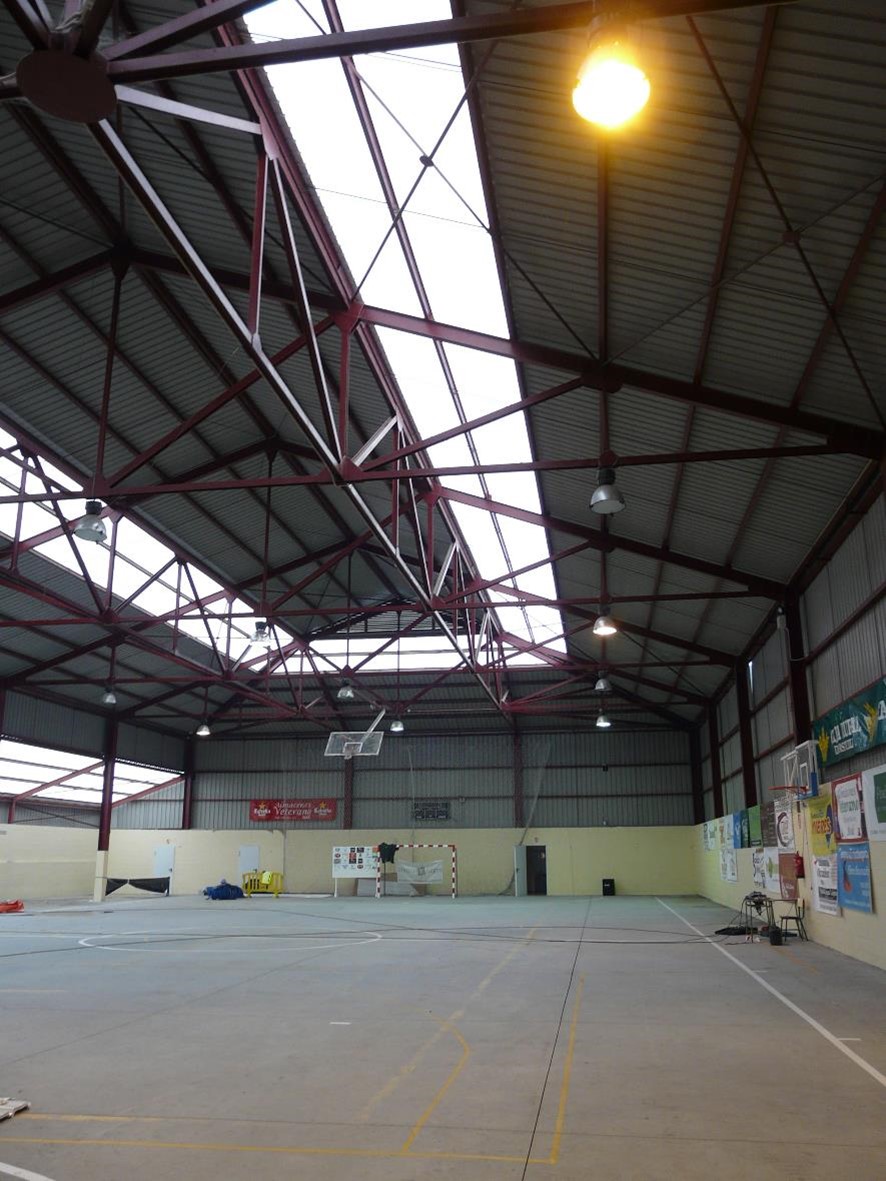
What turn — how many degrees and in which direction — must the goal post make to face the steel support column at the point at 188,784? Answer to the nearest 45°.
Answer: approximately 90° to its right

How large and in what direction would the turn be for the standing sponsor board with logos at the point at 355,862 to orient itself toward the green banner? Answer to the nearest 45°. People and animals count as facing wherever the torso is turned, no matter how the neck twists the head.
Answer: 0° — it already faces it

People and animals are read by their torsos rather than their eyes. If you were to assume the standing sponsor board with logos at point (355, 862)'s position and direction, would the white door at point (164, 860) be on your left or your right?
on your right

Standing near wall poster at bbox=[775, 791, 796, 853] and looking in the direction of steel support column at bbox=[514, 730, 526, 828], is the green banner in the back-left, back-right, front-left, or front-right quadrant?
back-left

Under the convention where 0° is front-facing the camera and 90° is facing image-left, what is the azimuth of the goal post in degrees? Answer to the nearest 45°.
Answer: approximately 0°

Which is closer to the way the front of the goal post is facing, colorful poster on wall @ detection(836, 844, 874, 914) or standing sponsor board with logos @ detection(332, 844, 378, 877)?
the colorful poster on wall

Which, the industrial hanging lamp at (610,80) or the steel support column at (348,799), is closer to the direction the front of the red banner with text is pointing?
the industrial hanging lamp

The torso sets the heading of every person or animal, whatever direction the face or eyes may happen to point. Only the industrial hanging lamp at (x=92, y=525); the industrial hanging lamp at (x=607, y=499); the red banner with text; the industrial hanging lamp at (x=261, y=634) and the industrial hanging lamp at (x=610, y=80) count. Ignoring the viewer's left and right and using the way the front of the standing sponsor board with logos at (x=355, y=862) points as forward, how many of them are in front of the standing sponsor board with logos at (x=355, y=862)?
4
